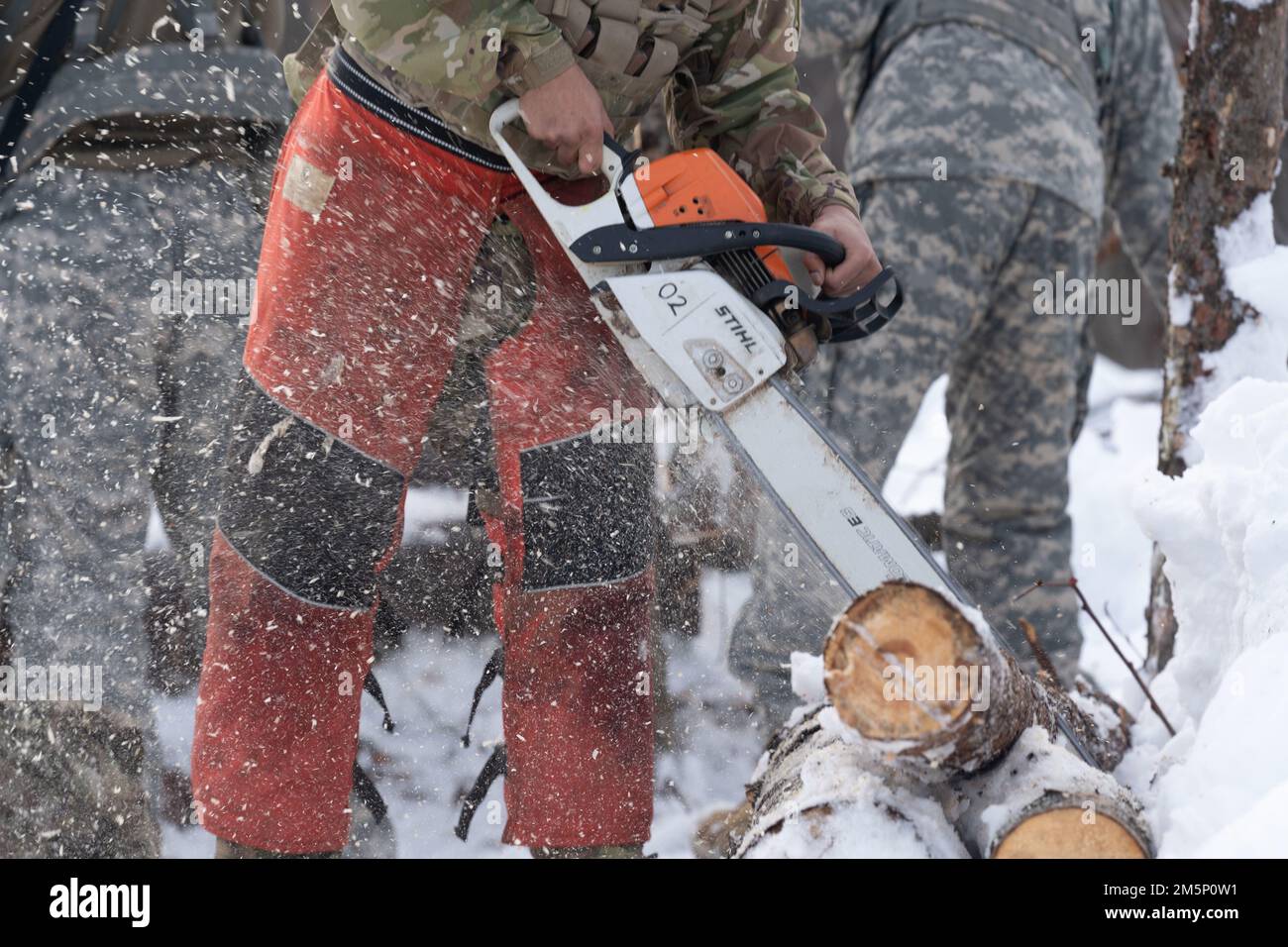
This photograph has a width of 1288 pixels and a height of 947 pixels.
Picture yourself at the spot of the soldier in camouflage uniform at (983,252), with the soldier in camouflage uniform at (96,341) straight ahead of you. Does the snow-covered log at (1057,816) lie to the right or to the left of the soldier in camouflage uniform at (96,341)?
left

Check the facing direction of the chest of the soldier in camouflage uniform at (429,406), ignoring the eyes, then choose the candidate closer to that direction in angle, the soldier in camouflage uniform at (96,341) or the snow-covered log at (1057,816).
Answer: the snow-covered log

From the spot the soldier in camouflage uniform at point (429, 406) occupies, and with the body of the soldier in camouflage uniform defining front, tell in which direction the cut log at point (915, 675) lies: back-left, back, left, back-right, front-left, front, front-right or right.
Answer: front

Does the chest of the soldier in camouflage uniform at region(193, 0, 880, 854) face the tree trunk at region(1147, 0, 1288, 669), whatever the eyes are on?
no

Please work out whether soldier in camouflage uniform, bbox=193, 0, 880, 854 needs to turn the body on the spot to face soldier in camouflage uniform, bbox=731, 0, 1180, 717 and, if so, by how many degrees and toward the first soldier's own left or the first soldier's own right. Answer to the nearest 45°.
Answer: approximately 90° to the first soldier's own left

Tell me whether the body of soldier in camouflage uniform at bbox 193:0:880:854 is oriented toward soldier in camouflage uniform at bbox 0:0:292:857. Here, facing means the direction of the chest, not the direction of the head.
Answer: no

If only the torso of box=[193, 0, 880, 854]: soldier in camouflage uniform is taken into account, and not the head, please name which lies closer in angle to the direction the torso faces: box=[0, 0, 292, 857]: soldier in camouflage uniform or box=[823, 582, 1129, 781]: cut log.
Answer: the cut log

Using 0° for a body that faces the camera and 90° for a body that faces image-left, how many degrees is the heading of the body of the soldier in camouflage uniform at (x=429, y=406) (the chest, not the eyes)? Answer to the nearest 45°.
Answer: approximately 315°

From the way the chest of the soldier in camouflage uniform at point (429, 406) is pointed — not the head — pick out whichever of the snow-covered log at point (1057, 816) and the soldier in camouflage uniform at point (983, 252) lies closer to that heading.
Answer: the snow-covered log

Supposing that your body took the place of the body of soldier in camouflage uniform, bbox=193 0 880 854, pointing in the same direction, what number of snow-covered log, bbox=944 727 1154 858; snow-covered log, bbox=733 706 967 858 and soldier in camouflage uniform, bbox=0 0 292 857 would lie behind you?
1
